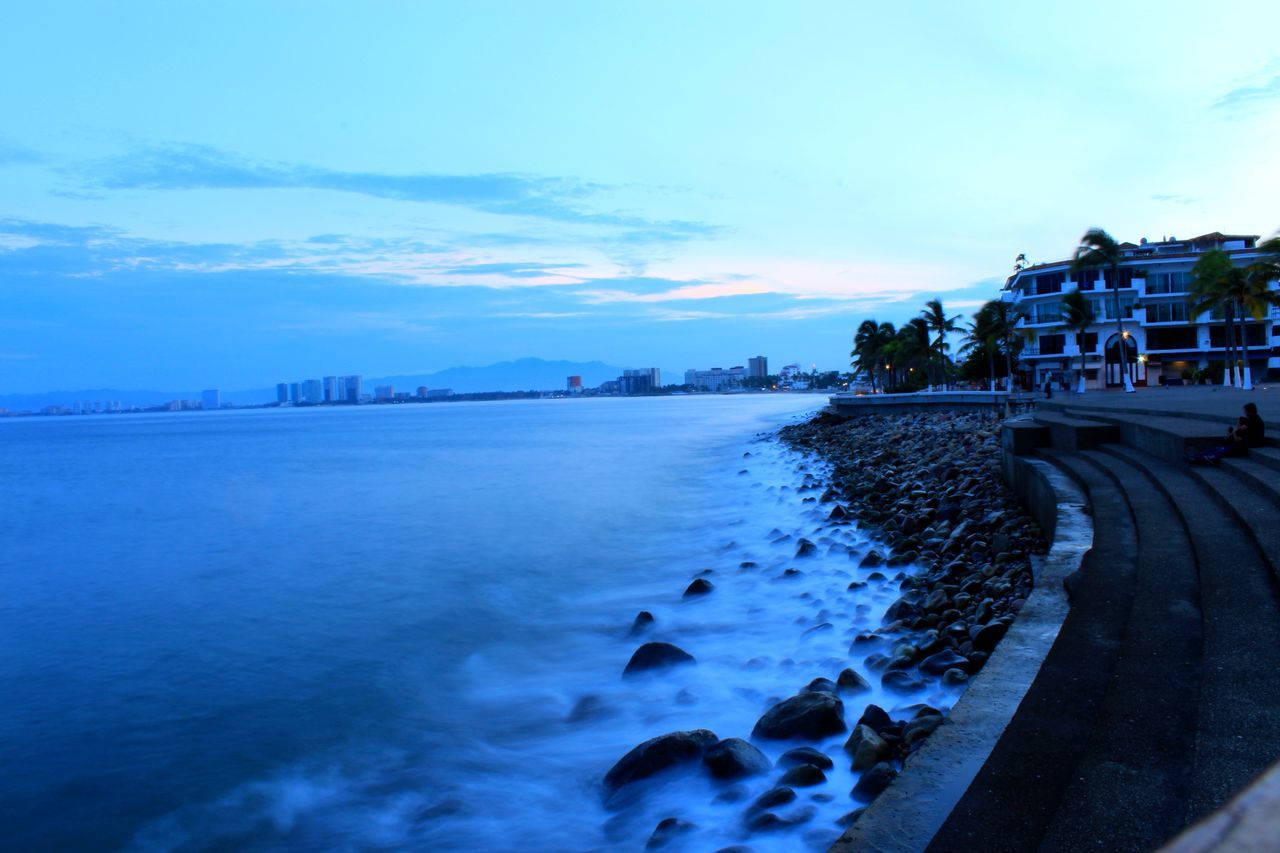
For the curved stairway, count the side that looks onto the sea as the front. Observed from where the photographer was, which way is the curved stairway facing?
facing to the left of the viewer

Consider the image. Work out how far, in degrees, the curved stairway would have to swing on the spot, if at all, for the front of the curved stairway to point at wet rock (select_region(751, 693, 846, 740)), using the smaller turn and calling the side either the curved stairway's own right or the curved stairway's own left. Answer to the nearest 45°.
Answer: approximately 45° to the curved stairway's own right

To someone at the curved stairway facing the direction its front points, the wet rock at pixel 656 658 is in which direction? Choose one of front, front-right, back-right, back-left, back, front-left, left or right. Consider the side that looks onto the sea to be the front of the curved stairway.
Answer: front-right

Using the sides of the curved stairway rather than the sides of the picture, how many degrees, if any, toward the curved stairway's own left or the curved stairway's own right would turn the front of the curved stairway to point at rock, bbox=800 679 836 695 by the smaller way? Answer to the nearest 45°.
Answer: approximately 45° to the curved stairway's own right

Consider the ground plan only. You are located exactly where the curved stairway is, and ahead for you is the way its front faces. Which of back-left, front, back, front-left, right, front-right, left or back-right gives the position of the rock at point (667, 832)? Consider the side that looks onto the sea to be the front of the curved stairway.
front
